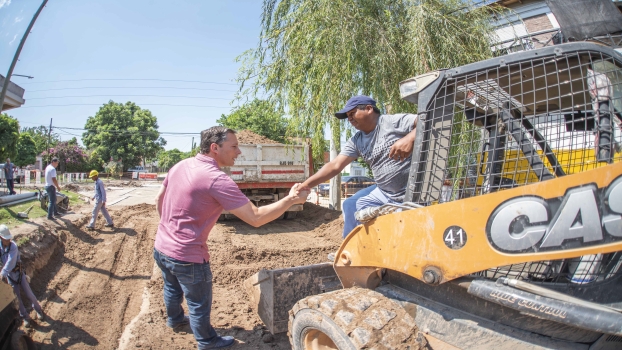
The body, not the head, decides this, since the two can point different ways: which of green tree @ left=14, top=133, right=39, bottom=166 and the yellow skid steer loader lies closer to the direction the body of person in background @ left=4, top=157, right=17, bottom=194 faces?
the yellow skid steer loader

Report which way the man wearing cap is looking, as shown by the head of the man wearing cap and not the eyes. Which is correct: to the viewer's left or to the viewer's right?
to the viewer's left

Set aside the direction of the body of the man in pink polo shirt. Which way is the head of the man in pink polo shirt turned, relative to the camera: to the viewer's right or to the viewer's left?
to the viewer's right

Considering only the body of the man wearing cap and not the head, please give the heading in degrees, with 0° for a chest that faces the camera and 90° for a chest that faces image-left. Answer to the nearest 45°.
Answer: approximately 45°

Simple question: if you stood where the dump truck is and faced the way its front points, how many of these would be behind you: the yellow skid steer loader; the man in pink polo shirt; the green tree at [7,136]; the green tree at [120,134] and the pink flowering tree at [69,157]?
2

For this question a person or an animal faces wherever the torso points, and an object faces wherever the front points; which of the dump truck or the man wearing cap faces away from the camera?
the dump truck

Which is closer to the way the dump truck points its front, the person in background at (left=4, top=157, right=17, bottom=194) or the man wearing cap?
the person in background

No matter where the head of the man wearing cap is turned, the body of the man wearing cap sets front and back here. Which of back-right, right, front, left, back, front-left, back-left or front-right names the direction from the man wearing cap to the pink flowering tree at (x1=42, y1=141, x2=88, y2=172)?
right

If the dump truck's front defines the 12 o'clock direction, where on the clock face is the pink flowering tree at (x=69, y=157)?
The pink flowering tree is roughly at 11 o'clock from the dump truck.

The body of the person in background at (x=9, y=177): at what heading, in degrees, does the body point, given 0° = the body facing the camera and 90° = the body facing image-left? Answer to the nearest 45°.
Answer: approximately 0°

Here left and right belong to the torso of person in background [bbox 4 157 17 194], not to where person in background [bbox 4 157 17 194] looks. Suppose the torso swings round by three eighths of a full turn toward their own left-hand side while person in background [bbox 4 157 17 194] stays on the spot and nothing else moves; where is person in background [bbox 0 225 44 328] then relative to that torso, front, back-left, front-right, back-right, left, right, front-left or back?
back-right

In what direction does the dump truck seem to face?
away from the camera

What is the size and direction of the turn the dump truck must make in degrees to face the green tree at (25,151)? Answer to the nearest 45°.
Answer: approximately 45° to its left
